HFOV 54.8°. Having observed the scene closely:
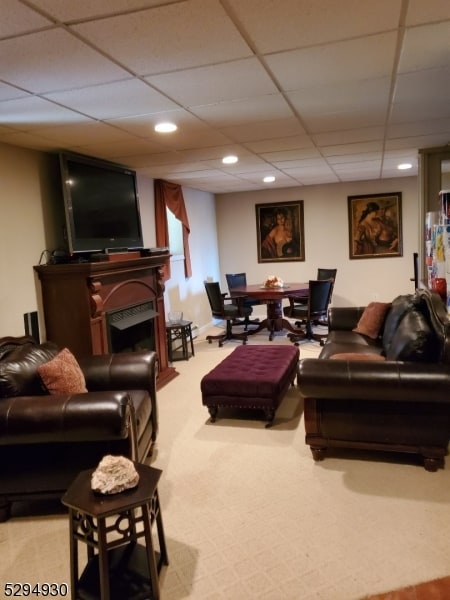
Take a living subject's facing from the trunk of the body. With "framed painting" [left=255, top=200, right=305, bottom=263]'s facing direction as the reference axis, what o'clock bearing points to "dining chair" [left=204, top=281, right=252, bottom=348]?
The dining chair is roughly at 1 o'clock from the framed painting.

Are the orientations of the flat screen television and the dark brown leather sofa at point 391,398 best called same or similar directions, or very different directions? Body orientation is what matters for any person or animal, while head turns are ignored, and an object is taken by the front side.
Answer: very different directions

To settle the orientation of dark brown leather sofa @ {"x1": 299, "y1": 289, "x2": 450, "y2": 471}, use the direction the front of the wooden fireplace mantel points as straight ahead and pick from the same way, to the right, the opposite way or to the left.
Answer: the opposite way

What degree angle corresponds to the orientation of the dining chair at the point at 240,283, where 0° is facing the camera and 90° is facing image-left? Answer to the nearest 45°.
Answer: approximately 315°

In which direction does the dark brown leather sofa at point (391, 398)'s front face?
to the viewer's left

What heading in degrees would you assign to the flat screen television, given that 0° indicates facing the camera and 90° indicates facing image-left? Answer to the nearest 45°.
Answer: approximately 315°

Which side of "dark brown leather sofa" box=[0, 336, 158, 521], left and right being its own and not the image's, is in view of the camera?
right

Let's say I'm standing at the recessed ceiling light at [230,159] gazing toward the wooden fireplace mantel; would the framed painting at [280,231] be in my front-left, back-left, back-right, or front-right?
back-right

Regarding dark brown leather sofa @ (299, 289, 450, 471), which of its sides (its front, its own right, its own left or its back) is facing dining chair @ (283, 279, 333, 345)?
right

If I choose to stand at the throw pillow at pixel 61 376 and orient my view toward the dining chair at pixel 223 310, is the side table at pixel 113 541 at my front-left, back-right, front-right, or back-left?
back-right

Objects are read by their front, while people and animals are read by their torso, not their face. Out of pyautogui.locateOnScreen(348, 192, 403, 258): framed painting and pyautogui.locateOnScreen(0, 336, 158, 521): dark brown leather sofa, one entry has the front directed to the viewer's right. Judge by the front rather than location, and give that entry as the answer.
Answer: the dark brown leather sofa

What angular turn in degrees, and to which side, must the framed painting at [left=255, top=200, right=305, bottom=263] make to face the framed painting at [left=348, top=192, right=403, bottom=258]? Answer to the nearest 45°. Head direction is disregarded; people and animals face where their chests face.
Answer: approximately 90° to its left
